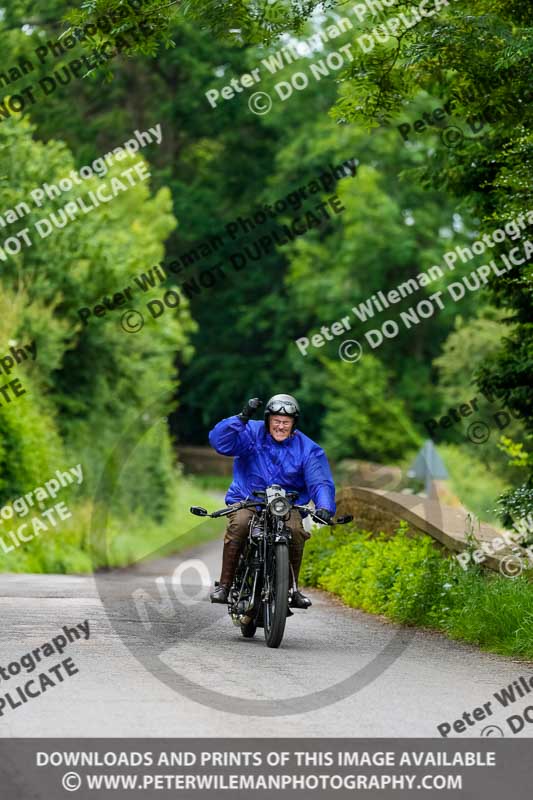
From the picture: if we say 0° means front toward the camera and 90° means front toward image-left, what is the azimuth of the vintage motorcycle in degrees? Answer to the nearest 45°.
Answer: approximately 0°

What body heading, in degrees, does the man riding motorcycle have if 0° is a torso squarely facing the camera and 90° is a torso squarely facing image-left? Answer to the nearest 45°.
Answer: approximately 0°
